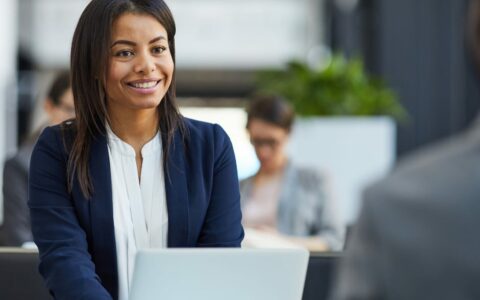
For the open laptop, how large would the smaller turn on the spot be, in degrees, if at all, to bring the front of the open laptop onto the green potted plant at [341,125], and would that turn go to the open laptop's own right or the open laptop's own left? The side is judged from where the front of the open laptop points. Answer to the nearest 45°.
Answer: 0° — it already faces it

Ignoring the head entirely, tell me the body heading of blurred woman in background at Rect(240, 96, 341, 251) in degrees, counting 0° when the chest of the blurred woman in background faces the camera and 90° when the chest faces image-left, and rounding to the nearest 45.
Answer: approximately 45°

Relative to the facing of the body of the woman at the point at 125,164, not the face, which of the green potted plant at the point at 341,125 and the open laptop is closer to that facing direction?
the open laptop

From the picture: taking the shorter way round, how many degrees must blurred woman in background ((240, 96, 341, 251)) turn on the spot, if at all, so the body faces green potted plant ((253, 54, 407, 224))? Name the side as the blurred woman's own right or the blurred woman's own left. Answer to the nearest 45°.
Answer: approximately 135° to the blurred woman's own right

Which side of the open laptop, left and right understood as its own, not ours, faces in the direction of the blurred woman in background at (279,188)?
front

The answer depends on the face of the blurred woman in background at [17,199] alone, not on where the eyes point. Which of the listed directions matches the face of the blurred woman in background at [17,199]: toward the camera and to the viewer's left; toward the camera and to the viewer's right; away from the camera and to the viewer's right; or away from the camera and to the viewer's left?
toward the camera and to the viewer's right

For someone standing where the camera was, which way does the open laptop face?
facing away from the viewer

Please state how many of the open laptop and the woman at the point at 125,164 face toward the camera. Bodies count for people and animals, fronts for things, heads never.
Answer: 1

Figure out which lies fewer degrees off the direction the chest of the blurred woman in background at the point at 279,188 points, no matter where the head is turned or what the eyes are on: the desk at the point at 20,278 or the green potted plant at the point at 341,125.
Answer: the desk

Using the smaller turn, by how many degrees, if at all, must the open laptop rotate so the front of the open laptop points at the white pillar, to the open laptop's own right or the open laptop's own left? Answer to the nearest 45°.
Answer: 0° — it already faces it

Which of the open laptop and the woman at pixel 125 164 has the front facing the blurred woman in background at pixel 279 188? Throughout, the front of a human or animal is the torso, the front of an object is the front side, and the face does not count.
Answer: the open laptop
